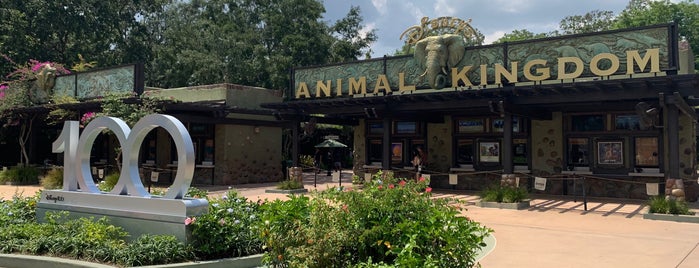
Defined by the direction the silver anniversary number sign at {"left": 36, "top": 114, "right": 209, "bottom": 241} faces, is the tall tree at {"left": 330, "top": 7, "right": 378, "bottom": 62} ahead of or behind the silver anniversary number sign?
behind

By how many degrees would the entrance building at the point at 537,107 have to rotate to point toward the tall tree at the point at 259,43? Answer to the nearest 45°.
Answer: approximately 90° to its right

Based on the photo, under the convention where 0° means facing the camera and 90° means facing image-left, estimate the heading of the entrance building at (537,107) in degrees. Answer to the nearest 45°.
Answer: approximately 45°

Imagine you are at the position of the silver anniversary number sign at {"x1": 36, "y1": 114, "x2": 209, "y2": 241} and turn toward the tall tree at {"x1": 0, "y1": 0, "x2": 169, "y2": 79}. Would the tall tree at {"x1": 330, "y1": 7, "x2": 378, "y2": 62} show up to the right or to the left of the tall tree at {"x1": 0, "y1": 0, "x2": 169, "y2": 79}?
right

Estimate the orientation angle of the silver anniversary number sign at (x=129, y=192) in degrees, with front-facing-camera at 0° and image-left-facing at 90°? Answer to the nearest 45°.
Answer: approximately 45°

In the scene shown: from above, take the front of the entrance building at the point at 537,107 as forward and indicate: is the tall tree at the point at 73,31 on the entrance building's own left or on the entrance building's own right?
on the entrance building's own right

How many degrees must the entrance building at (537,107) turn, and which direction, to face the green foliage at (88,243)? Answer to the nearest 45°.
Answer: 0° — it already faces it
